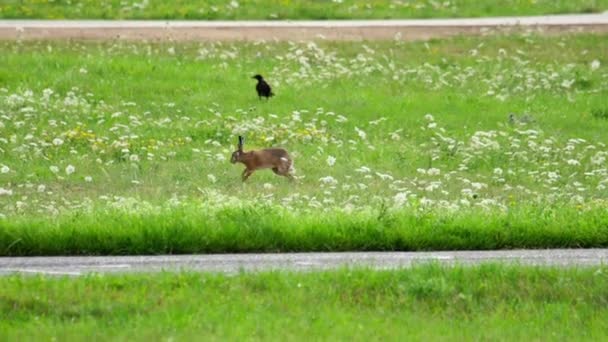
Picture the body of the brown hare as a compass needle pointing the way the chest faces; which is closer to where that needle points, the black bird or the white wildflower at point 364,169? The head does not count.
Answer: the black bird

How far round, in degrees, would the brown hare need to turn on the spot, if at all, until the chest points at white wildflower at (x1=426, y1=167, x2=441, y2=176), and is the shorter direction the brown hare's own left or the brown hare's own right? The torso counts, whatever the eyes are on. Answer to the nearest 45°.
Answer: approximately 180°

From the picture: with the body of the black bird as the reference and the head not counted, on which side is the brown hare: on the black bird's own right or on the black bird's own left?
on the black bird's own left

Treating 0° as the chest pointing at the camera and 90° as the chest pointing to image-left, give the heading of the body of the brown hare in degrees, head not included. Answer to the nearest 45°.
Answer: approximately 90°

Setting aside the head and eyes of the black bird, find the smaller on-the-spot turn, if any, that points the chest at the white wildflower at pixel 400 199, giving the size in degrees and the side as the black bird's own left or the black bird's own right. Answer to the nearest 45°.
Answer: approximately 90° to the black bird's own left

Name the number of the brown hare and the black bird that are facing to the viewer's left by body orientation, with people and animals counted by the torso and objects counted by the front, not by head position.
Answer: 2

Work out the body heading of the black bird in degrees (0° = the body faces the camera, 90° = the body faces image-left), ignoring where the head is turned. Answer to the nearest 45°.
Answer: approximately 90°

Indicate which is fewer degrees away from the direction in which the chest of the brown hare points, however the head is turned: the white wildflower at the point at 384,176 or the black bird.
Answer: the black bird
